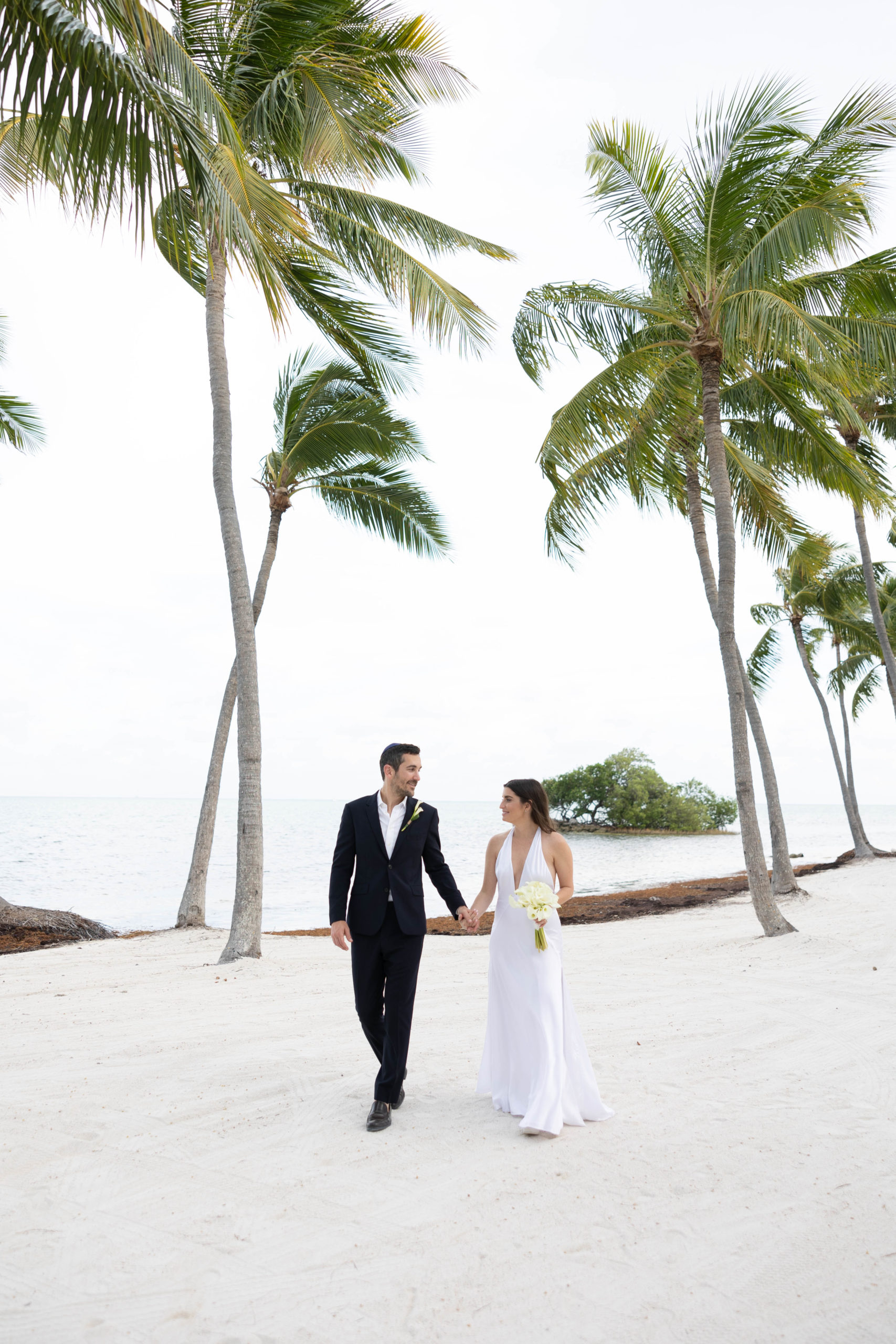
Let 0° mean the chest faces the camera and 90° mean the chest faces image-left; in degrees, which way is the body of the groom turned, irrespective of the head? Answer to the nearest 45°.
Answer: approximately 0°

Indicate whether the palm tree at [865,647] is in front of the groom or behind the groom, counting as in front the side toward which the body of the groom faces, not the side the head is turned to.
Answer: behind

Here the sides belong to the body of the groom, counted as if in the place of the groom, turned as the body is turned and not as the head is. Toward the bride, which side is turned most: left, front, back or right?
left

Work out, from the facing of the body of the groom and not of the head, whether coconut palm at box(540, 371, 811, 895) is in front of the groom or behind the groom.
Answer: behind

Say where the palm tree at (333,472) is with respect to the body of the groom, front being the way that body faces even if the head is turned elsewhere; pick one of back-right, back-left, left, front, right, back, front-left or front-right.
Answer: back

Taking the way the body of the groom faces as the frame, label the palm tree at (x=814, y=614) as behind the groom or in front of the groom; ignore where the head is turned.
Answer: behind
